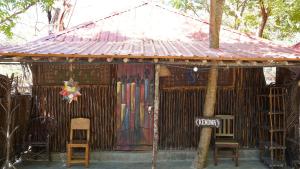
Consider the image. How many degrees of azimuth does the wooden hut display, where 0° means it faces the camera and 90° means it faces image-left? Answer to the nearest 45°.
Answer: approximately 0°

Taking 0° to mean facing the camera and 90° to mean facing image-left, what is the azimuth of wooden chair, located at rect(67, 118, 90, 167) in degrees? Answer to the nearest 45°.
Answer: approximately 0°

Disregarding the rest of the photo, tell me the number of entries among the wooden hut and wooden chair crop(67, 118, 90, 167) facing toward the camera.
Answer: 2

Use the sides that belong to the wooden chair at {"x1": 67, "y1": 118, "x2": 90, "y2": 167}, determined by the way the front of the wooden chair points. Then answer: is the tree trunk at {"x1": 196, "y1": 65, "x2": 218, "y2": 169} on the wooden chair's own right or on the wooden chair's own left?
on the wooden chair's own left
